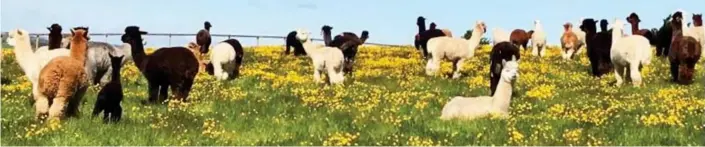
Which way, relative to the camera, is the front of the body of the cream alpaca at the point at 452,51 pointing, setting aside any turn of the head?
to the viewer's right

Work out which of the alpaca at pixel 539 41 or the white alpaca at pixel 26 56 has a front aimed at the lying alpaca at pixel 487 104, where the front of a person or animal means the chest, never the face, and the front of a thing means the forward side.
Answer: the alpaca

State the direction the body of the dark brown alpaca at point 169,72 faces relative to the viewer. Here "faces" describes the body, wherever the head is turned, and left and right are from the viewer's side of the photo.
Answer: facing to the left of the viewer

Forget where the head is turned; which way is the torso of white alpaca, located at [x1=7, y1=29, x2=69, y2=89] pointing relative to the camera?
to the viewer's left

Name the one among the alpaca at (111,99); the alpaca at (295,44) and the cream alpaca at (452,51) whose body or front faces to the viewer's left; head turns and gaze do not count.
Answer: the alpaca at (295,44)
